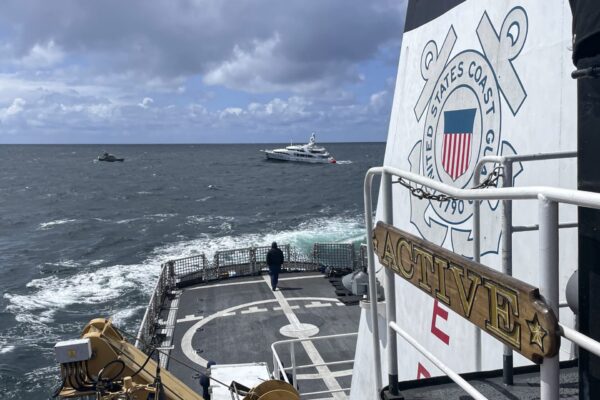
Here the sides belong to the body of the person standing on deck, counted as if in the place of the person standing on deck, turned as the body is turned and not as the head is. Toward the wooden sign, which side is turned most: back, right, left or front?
back

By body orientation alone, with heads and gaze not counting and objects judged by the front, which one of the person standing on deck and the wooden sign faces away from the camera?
the person standing on deck

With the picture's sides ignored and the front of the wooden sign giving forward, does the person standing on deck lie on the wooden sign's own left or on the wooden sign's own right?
on the wooden sign's own right

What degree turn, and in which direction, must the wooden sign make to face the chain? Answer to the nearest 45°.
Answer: approximately 135° to its right

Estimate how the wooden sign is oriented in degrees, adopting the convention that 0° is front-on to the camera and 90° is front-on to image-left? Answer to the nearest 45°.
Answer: approximately 45°

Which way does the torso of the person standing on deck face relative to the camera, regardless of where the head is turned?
away from the camera

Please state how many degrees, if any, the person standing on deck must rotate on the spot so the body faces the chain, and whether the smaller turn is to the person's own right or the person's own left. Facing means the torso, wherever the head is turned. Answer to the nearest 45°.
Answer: approximately 180°
